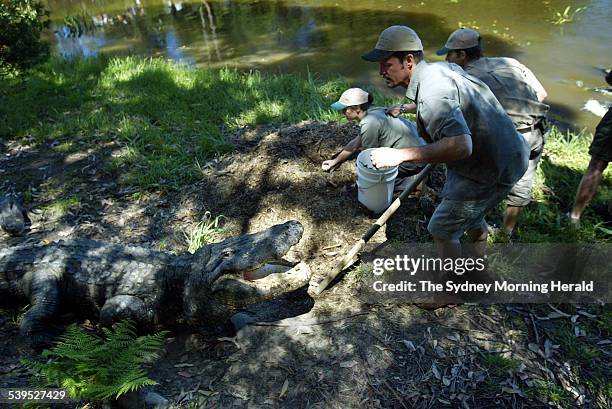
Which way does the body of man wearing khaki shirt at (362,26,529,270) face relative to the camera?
to the viewer's left

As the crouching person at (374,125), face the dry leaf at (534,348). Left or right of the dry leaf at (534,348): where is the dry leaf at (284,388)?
right

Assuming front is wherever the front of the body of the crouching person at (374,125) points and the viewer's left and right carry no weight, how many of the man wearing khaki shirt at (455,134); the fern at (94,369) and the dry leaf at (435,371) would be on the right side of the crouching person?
0

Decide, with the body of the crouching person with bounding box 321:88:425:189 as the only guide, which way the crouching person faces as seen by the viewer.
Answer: to the viewer's left

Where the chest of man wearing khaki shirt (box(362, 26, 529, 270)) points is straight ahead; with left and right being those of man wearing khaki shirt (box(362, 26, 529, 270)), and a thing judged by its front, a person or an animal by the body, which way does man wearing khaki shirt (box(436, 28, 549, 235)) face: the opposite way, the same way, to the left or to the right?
the same way

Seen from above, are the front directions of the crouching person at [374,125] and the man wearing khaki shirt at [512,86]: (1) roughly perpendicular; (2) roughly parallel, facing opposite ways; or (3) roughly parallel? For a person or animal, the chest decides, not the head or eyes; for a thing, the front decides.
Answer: roughly parallel

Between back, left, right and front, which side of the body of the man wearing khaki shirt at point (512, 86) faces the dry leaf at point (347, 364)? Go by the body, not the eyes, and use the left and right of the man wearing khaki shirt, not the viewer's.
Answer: left

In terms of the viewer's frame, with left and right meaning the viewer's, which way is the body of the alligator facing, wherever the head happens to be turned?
facing to the right of the viewer

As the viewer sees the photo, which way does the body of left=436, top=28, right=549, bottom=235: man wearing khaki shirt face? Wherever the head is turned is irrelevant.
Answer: to the viewer's left

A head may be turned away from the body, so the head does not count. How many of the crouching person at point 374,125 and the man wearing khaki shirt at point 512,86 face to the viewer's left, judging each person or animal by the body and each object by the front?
2

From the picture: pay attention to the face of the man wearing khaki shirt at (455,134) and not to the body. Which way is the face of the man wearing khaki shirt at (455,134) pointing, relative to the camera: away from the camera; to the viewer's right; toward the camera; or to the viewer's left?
to the viewer's left

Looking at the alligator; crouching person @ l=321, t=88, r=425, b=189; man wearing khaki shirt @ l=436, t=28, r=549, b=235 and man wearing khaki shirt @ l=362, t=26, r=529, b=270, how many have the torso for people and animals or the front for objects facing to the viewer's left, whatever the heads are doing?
3
